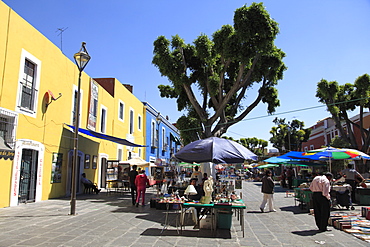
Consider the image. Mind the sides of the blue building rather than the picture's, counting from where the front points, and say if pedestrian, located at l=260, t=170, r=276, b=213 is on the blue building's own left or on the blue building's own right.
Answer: on the blue building's own right

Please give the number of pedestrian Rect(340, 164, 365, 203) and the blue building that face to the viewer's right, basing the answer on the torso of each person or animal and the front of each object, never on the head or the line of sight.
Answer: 1

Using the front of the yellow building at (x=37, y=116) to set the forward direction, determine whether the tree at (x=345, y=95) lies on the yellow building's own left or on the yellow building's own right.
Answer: on the yellow building's own left

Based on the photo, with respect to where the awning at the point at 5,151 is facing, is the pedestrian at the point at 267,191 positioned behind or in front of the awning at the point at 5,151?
in front

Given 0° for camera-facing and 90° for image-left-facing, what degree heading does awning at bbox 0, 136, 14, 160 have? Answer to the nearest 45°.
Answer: approximately 315°

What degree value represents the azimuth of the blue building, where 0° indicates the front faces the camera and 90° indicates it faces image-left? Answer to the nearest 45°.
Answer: approximately 270°

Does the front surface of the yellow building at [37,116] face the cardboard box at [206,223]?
yes

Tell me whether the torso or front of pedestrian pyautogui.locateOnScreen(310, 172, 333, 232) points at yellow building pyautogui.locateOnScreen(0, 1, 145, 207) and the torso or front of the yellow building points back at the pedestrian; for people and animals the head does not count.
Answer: no

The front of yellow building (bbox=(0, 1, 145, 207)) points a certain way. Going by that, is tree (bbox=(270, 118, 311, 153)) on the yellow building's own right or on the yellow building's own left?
on the yellow building's own left

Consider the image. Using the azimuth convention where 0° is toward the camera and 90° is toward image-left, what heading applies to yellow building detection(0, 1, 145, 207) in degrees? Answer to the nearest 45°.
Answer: approximately 315°

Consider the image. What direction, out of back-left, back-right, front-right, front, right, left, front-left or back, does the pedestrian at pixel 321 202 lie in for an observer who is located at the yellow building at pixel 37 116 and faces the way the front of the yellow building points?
front

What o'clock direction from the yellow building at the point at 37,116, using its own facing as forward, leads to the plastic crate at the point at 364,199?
The plastic crate is roughly at 11 o'clock from the yellow building.

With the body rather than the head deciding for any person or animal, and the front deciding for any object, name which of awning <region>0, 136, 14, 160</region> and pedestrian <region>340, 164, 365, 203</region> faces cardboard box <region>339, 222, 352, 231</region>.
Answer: the awning
